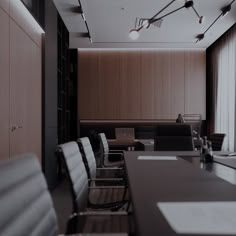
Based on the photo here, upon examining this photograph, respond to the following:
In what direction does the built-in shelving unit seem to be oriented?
to the viewer's right

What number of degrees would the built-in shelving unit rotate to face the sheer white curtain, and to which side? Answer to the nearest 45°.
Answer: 0° — it already faces it

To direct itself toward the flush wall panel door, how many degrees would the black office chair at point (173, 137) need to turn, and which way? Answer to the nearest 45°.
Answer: approximately 90° to its right

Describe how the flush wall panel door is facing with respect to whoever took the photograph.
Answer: facing to the right of the viewer

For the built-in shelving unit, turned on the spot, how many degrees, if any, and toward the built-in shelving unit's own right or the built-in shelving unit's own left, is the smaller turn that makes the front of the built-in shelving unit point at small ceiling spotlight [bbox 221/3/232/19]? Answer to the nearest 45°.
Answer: approximately 45° to the built-in shelving unit's own right

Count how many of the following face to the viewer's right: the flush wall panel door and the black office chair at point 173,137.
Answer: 1

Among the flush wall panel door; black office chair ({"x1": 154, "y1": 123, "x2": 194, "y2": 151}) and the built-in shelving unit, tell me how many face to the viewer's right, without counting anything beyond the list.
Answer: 2

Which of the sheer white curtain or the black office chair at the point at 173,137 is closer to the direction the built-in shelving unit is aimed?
the sheer white curtain
